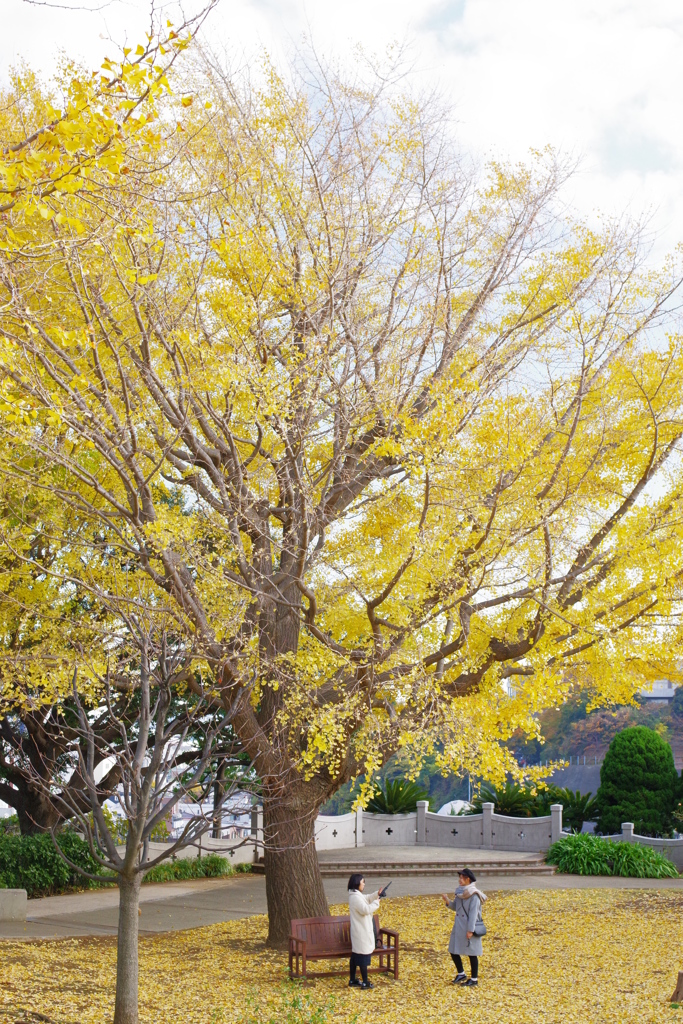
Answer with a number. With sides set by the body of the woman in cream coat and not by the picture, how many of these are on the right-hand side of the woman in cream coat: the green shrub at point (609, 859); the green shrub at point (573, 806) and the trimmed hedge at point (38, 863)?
0

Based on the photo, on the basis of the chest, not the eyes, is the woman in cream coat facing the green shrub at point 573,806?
no

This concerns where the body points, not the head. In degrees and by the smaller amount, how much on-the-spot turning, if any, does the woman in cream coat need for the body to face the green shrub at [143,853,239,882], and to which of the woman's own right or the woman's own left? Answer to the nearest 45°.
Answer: approximately 90° to the woman's own left

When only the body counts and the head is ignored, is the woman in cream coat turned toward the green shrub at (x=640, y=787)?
no

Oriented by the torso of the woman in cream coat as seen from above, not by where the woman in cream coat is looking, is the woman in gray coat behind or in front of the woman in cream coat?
in front

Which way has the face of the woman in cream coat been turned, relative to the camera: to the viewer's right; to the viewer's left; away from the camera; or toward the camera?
to the viewer's right

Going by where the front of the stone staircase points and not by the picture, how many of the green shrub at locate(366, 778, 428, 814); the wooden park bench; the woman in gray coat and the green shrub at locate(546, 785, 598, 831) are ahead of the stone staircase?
2

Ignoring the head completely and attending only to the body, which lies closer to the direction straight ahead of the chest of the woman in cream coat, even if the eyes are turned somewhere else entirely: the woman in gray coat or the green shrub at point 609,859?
the woman in gray coat

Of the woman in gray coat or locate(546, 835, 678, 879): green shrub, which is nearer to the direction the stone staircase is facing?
the woman in gray coat

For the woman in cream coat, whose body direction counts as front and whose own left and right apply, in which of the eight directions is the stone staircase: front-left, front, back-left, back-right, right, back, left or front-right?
left

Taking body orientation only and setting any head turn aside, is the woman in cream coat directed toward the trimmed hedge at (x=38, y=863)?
no

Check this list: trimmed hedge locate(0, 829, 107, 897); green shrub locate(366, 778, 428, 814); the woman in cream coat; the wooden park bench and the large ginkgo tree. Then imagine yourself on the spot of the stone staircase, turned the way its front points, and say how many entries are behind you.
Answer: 1

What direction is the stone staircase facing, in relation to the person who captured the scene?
facing the viewer

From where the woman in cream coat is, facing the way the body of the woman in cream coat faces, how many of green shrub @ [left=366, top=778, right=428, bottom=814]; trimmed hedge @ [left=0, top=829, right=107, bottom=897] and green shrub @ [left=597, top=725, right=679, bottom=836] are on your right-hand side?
0

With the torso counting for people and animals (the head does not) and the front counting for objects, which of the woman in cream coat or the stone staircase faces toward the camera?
the stone staircase

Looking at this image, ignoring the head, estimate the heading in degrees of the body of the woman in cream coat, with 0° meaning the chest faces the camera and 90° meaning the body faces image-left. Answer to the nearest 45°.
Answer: approximately 270°

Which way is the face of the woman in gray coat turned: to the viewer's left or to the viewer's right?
to the viewer's left

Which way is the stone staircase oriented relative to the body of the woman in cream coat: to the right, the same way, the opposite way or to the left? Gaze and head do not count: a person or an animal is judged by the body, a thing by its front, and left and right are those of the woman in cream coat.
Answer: to the right
